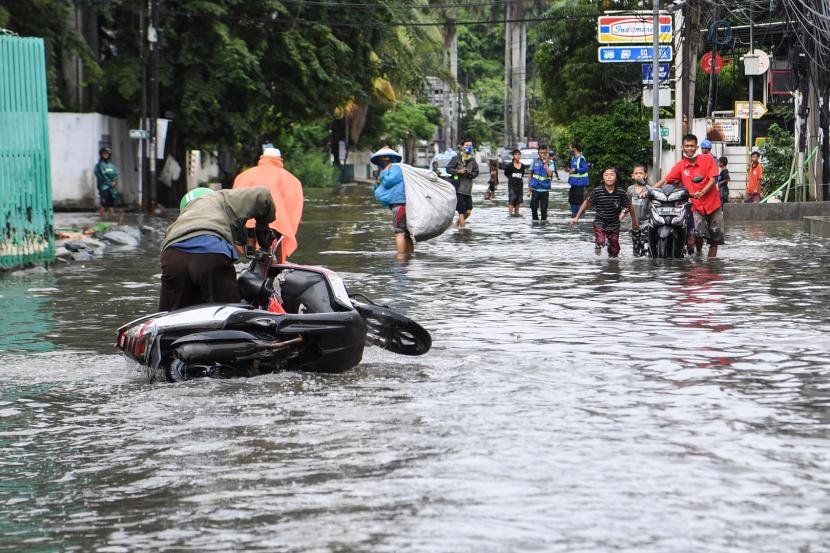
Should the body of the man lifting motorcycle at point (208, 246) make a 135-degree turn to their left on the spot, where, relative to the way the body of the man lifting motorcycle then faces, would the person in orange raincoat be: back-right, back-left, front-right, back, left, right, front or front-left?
right

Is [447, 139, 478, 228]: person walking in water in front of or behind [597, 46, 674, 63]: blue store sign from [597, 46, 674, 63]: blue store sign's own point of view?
in front

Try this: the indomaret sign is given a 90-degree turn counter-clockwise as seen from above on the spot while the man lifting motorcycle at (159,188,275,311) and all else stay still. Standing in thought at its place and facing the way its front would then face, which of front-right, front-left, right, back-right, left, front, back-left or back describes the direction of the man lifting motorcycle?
right

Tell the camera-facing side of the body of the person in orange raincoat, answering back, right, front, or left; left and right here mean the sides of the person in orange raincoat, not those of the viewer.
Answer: back

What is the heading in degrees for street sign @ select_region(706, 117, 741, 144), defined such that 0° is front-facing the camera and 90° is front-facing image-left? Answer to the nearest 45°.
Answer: approximately 0°

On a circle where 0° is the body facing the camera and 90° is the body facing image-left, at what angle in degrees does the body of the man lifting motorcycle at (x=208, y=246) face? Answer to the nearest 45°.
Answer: approximately 225°

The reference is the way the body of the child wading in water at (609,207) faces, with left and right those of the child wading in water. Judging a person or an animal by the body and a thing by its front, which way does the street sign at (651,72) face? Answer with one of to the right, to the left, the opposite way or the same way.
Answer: the same way

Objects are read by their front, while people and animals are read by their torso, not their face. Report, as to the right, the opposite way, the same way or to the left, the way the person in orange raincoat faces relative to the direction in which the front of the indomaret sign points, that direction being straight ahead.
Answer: the opposite way

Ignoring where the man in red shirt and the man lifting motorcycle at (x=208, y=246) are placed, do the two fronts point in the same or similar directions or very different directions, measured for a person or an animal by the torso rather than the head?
very different directions

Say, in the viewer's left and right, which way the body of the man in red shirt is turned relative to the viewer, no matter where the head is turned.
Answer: facing the viewer

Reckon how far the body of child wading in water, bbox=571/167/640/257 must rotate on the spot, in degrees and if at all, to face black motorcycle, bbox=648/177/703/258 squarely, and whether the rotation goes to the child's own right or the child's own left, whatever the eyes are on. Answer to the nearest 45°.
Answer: approximately 90° to the child's own left

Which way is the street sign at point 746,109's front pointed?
toward the camera

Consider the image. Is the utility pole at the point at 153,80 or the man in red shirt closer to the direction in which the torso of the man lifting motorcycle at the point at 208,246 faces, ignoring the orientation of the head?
the man in red shirt
